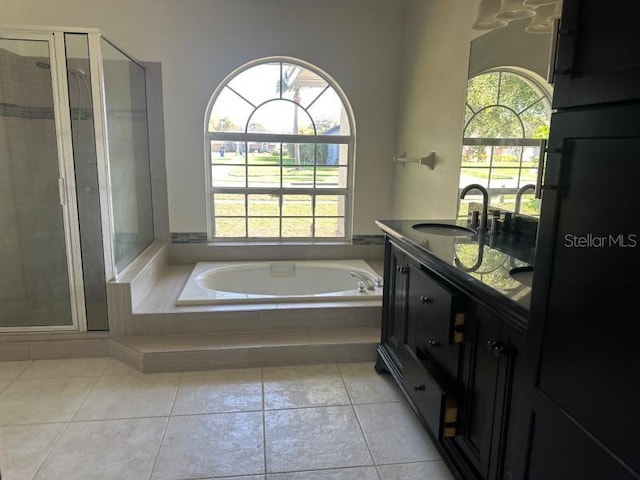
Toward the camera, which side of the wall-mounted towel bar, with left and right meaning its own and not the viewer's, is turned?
left

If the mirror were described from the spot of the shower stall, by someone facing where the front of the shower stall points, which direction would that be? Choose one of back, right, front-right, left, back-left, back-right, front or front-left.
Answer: front-left

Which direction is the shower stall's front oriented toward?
toward the camera

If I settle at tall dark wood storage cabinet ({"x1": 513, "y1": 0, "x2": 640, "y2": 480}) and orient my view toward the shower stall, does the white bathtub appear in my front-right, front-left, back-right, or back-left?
front-right

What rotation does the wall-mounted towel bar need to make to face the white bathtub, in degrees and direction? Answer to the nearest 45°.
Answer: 0° — it already faces it

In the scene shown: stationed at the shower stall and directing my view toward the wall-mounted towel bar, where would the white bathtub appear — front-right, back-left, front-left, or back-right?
front-left

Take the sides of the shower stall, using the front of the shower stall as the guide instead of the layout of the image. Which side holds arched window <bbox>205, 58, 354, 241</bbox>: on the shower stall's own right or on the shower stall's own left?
on the shower stall's own left

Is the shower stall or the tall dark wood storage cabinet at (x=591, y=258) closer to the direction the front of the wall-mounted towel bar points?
the shower stall

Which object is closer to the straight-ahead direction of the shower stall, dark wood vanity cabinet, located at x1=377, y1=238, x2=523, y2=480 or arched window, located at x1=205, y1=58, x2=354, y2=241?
the dark wood vanity cabinet

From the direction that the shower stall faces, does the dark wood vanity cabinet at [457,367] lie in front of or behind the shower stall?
in front

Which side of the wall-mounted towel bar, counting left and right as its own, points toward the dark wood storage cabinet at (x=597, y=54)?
left
